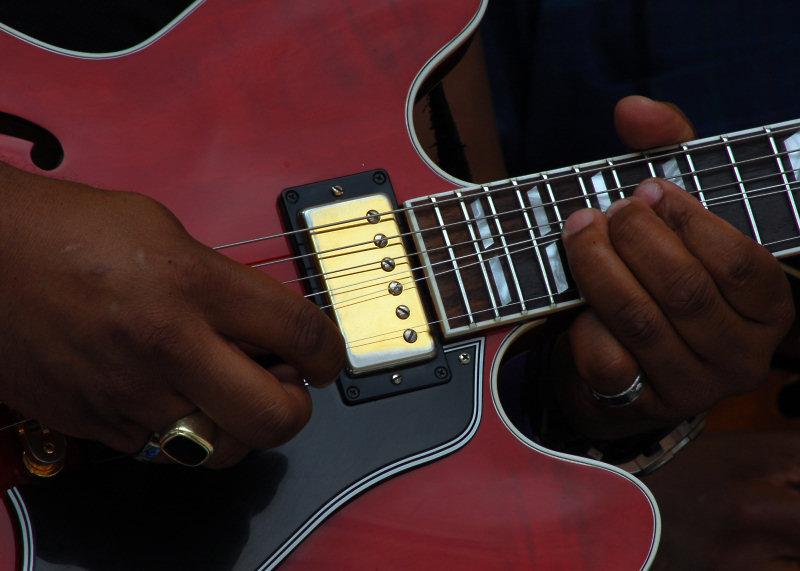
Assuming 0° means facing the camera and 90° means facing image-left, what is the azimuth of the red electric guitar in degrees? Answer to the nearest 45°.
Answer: approximately 0°
